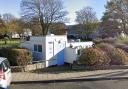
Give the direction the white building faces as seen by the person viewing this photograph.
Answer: facing the viewer and to the right of the viewer

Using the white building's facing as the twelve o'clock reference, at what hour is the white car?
The white car is roughly at 2 o'clock from the white building.

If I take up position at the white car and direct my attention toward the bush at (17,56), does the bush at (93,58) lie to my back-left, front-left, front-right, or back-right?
front-right

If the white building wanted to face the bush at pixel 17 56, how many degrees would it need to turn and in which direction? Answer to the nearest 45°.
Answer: approximately 90° to its right

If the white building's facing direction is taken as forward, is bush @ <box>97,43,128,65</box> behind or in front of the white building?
in front
